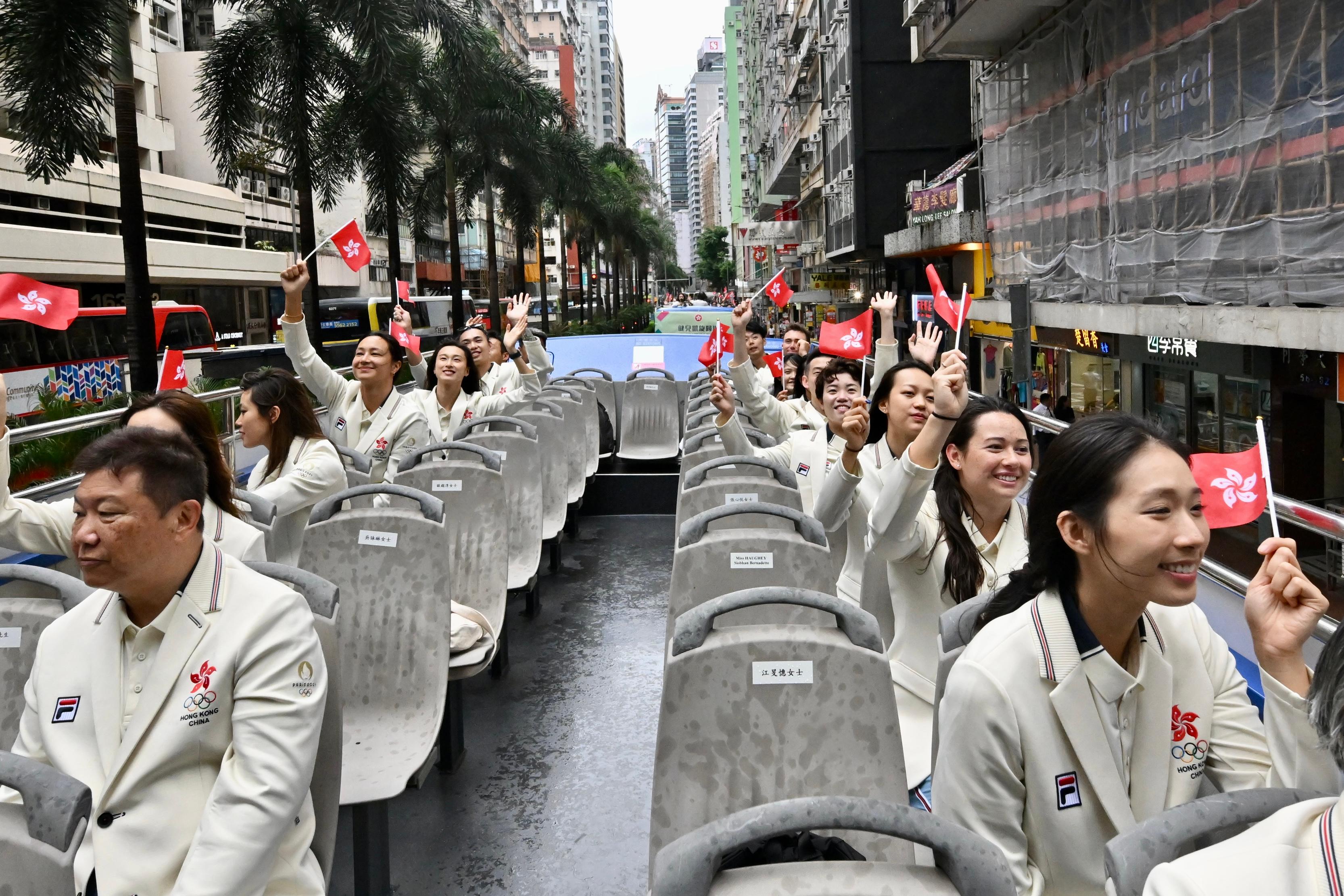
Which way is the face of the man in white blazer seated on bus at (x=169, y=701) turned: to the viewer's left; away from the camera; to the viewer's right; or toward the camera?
to the viewer's left

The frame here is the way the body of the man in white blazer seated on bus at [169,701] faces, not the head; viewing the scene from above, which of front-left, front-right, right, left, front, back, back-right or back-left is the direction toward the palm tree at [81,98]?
back-right

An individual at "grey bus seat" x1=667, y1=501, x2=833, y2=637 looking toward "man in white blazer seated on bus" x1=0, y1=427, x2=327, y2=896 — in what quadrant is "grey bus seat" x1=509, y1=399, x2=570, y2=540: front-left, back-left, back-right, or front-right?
back-right

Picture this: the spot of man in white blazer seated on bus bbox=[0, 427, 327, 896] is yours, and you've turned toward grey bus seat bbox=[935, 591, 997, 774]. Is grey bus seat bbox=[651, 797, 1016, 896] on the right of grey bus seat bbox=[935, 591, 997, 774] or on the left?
right

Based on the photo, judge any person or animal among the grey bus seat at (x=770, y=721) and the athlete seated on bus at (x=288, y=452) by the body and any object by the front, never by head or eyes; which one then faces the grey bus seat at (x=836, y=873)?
the grey bus seat at (x=770, y=721)
